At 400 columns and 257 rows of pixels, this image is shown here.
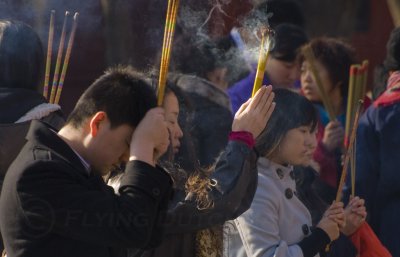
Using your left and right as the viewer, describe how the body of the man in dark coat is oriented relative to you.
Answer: facing to the right of the viewer

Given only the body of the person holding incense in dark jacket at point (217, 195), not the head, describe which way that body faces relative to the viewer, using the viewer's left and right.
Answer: facing to the right of the viewer

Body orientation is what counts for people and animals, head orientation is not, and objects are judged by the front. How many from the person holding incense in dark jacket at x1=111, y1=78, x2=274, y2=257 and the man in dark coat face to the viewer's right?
2

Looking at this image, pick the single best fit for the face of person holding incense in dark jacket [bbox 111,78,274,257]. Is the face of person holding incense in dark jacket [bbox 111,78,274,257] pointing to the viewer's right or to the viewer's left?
to the viewer's right

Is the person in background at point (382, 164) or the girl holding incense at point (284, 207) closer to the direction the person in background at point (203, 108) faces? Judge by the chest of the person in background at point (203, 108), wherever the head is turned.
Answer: the person in background

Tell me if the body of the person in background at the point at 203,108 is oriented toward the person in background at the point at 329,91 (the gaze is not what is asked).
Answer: yes

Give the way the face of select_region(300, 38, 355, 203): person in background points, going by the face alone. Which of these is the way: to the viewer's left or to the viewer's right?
to the viewer's left

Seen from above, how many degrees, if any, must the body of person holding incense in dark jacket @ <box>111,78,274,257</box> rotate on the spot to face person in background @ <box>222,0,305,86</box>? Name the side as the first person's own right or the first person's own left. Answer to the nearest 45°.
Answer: approximately 90° to the first person's own left

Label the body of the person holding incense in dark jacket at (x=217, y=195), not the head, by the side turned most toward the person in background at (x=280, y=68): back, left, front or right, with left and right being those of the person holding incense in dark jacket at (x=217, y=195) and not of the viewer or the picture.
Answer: left
